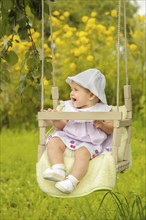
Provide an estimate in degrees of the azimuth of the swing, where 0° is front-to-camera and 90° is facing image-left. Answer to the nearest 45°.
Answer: approximately 0°

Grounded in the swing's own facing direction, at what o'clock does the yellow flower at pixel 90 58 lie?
The yellow flower is roughly at 6 o'clock from the swing.

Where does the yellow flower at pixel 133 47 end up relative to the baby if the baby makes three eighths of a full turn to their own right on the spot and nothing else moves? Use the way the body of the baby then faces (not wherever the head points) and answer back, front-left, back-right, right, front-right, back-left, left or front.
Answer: front

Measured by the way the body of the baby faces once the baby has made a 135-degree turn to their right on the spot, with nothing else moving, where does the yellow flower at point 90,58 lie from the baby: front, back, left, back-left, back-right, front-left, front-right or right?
front

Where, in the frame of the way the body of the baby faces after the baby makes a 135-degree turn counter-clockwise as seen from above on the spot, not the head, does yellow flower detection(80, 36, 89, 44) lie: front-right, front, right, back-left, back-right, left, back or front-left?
left

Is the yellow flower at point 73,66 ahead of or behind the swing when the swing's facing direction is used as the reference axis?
behind

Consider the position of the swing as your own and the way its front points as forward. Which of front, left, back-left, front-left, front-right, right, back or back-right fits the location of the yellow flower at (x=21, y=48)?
back

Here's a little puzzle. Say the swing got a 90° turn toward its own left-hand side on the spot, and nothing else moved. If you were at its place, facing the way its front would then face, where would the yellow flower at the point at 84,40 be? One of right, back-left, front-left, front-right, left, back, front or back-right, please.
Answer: left

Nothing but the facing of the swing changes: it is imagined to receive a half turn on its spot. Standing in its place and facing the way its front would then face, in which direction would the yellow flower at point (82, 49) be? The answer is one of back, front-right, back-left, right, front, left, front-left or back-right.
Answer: front

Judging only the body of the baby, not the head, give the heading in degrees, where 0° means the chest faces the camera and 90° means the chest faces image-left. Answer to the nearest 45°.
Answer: approximately 45°

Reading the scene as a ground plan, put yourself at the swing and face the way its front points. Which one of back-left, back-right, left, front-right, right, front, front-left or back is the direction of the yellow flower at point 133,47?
back

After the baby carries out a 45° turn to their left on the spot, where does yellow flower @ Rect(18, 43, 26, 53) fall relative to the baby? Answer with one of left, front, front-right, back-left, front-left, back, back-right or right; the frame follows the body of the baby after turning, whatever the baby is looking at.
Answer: back
